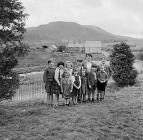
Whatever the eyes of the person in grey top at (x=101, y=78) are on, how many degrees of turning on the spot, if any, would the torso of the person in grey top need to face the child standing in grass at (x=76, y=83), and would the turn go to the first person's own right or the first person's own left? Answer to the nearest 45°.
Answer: approximately 45° to the first person's own right

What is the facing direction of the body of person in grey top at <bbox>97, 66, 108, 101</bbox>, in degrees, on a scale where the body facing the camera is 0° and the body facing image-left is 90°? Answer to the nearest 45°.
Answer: approximately 0°

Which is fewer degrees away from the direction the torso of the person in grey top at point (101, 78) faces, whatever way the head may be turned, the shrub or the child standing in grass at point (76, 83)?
the child standing in grass

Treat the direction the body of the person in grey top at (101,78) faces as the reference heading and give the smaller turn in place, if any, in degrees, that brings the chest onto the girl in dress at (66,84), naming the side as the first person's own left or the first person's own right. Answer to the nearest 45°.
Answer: approximately 45° to the first person's own right
